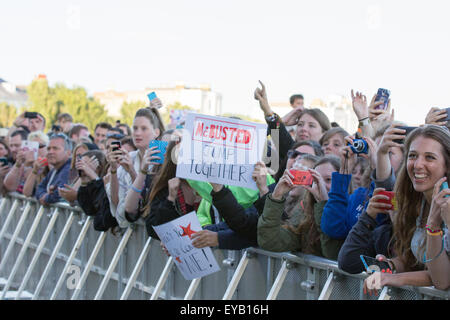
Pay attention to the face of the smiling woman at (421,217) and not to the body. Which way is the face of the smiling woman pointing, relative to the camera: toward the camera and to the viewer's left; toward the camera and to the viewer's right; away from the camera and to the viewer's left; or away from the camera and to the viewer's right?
toward the camera and to the viewer's left

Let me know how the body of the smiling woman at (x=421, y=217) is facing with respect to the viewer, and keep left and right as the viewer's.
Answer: facing the viewer and to the left of the viewer

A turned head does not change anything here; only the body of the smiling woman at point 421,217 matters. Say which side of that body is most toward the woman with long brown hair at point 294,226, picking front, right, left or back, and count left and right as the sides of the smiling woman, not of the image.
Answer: right
